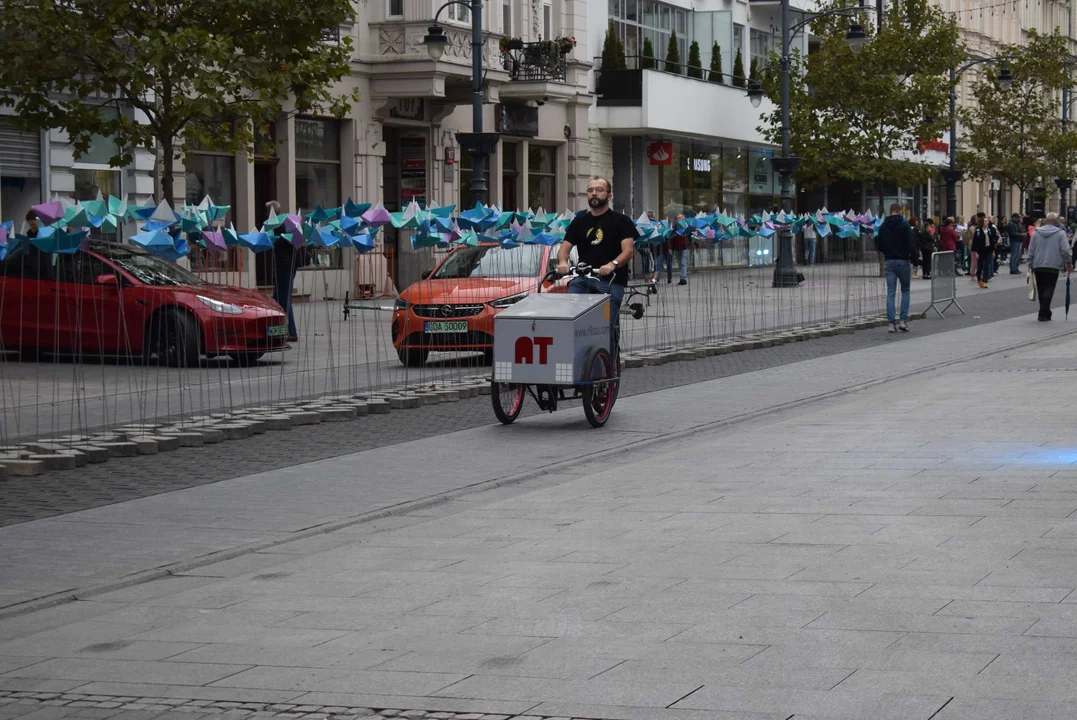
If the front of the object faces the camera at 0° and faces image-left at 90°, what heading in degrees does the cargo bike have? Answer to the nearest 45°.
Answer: approximately 45°

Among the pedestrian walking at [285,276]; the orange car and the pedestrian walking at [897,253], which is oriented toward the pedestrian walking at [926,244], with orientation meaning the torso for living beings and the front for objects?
the pedestrian walking at [897,253]

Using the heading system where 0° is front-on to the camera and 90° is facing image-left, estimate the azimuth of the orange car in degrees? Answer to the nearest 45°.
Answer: approximately 45°

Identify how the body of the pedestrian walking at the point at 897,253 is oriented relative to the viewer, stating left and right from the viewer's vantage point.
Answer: facing away from the viewer
